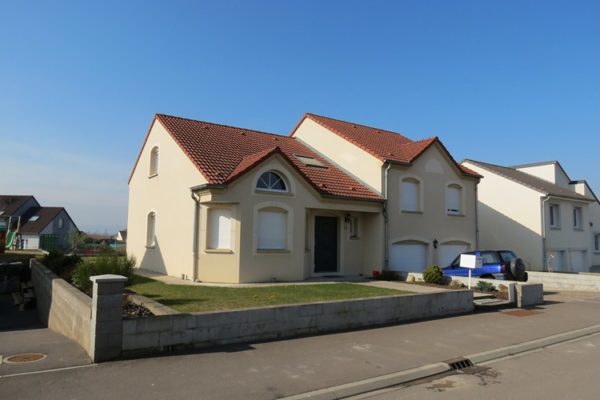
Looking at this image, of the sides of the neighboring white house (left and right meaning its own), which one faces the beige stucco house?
right

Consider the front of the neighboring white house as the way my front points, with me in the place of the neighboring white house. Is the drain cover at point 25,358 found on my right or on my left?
on my right

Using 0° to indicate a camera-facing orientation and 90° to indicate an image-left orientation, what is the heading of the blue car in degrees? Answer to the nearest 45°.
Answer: approximately 135°

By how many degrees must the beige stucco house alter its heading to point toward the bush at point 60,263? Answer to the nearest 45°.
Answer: approximately 135° to its right

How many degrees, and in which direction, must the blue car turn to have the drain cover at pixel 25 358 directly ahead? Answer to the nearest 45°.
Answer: approximately 90° to its left

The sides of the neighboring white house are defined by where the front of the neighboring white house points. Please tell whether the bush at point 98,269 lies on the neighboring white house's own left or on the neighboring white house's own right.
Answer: on the neighboring white house's own right

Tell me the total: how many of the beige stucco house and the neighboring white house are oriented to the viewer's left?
0

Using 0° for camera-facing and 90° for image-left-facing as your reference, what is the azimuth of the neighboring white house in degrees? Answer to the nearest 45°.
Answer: approximately 315°

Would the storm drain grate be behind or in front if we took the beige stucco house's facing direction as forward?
in front

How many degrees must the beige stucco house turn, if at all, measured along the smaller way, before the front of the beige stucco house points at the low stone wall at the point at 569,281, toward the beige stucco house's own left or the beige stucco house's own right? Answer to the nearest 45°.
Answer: approximately 45° to the beige stucco house's own left

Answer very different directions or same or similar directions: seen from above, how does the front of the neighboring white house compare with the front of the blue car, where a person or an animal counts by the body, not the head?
very different directions

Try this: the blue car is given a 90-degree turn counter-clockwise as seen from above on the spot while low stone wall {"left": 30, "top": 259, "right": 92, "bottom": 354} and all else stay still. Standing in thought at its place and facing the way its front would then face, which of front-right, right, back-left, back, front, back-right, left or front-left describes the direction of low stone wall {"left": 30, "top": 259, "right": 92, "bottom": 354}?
front

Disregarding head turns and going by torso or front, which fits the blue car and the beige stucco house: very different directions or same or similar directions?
very different directions

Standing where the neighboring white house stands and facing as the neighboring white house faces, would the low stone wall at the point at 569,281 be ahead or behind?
ahead
